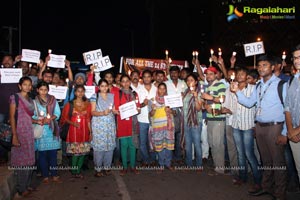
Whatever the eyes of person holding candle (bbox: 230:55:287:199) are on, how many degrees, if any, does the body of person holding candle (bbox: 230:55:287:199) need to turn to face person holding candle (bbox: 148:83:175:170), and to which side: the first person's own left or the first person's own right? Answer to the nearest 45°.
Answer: approximately 90° to the first person's own right

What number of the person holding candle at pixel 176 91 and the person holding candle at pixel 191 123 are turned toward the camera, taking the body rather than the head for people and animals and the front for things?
2

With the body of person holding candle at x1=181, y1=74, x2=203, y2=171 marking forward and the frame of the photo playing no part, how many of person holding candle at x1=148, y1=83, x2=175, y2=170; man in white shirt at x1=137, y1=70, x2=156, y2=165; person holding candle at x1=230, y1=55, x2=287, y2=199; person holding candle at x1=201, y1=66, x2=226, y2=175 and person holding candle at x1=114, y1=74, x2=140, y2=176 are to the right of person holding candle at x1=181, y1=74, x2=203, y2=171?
3

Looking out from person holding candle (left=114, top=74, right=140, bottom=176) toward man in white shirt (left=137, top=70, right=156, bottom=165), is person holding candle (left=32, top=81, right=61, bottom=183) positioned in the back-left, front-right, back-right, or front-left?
back-left

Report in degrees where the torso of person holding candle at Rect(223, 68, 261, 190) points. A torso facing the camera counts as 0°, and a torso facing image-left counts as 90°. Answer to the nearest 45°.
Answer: approximately 45°

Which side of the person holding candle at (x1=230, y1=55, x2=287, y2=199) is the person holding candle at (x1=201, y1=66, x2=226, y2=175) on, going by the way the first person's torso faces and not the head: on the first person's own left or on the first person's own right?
on the first person's own right

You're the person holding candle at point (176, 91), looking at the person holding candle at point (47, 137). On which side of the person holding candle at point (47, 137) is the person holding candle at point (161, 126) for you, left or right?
left

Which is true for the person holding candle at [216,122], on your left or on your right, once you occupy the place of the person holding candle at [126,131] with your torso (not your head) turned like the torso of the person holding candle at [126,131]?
on your left

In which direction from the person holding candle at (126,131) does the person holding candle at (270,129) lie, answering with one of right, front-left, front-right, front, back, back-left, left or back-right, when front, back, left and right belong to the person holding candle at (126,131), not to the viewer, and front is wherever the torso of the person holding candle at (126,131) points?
front-left

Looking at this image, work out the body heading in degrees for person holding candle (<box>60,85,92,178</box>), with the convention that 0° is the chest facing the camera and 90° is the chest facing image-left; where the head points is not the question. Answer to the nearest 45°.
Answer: approximately 0°
